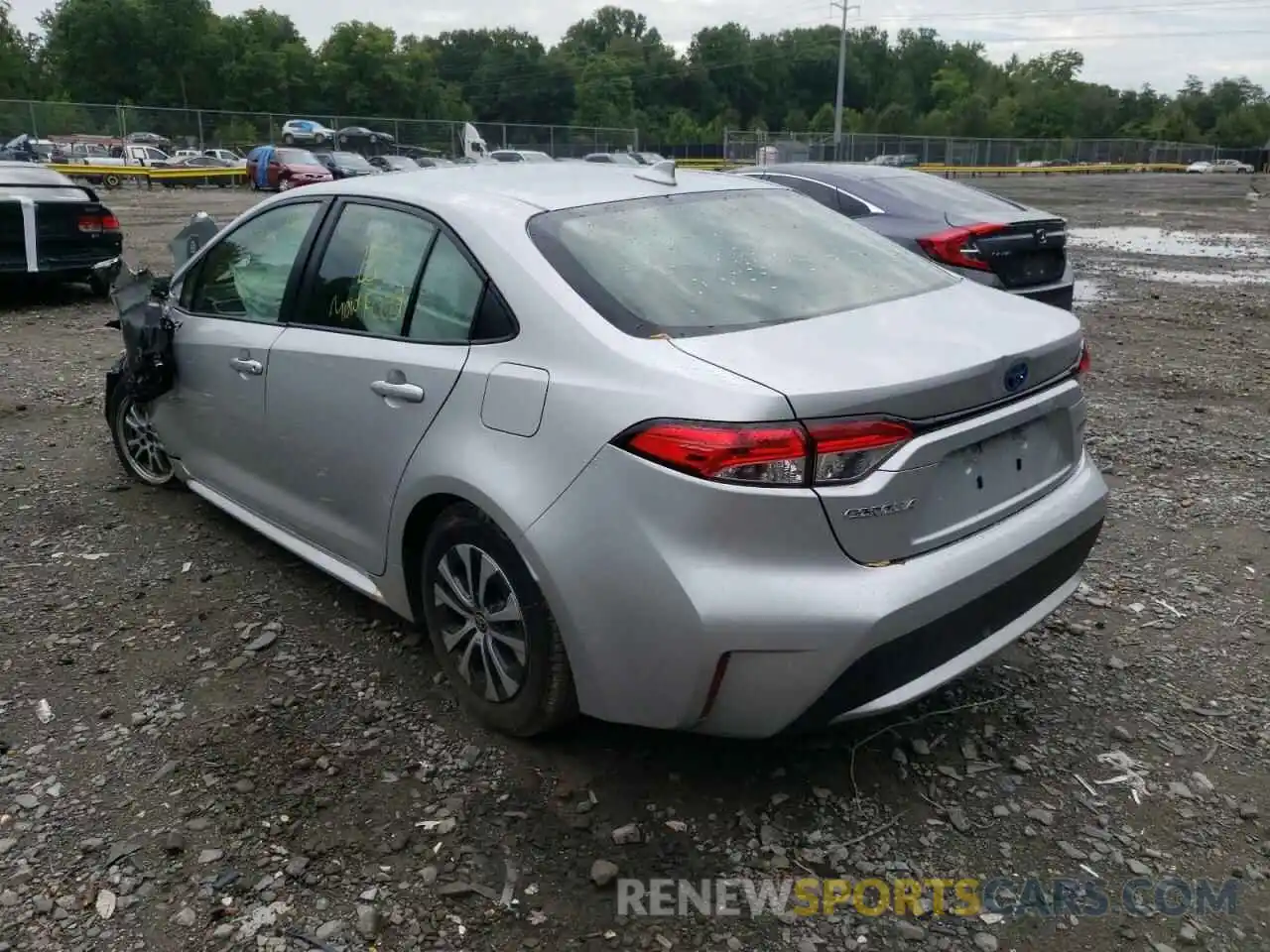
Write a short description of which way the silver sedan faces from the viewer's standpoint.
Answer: facing away from the viewer and to the left of the viewer

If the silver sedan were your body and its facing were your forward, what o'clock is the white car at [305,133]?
The white car is roughly at 1 o'clock from the silver sedan.

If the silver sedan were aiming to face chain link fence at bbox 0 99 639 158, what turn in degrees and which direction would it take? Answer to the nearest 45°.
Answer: approximately 45° to its right

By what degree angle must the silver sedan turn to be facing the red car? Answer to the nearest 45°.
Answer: approximately 45° to its right
